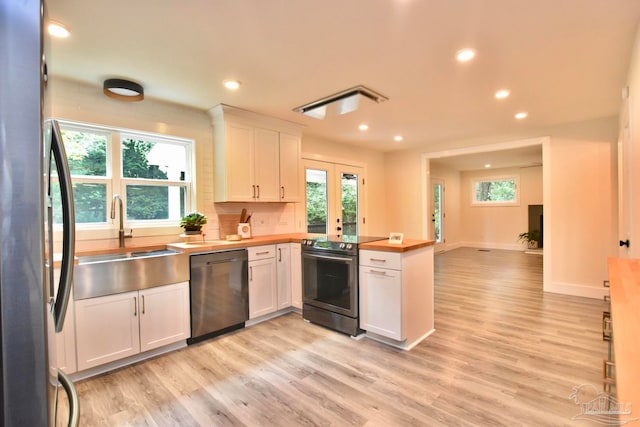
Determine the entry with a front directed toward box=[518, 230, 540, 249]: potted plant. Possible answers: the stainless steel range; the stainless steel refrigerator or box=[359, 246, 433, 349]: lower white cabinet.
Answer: the stainless steel refrigerator

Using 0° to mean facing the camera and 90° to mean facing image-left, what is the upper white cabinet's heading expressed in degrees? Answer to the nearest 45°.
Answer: approximately 315°

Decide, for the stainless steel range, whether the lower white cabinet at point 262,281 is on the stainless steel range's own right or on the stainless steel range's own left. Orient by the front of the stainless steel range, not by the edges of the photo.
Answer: on the stainless steel range's own right

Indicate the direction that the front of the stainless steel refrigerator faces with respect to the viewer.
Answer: facing to the right of the viewer

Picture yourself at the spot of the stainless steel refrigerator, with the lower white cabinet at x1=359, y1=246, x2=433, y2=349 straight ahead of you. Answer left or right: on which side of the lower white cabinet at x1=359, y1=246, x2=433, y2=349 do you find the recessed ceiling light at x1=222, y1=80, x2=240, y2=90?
left

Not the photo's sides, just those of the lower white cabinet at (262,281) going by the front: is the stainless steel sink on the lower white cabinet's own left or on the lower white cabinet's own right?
on the lower white cabinet's own right
